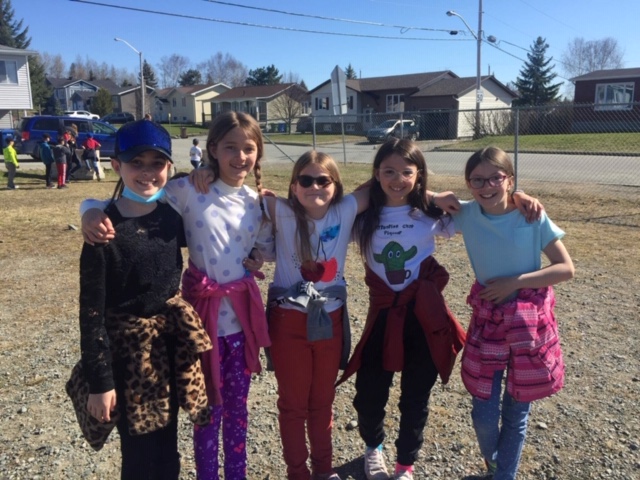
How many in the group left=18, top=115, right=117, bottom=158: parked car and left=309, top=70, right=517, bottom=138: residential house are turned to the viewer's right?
1

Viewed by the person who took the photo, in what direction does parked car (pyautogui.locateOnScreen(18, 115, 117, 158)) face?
facing to the right of the viewer

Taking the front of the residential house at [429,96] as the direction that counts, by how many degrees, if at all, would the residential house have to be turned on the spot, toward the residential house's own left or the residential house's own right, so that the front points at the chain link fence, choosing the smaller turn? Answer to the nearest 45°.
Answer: approximately 45° to the residential house's own left

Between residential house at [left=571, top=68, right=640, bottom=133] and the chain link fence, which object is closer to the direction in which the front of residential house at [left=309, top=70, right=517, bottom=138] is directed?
the chain link fence

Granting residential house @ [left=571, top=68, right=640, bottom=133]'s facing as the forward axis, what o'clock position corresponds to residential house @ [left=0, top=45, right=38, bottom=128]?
residential house @ [left=0, top=45, right=38, bottom=128] is roughly at 2 o'clock from residential house @ [left=571, top=68, right=640, bottom=133].

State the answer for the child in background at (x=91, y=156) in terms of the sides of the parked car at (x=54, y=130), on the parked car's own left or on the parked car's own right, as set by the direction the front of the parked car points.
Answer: on the parked car's own right

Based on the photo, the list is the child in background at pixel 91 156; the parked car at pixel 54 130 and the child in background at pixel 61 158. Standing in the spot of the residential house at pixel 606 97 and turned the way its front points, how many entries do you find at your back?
0

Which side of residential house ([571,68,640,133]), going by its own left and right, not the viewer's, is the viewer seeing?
front

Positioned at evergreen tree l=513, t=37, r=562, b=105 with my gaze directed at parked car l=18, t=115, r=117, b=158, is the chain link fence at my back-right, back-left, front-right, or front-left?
front-left

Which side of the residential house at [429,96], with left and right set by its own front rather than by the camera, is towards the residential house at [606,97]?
left

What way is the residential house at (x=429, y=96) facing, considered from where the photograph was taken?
facing the viewer and to the left of the viewer

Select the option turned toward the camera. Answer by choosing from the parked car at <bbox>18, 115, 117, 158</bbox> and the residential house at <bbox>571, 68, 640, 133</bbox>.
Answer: the residential house

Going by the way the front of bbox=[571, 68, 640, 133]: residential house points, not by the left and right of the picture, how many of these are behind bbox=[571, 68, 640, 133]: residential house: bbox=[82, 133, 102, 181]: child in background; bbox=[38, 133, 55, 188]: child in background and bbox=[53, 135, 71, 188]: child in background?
0
